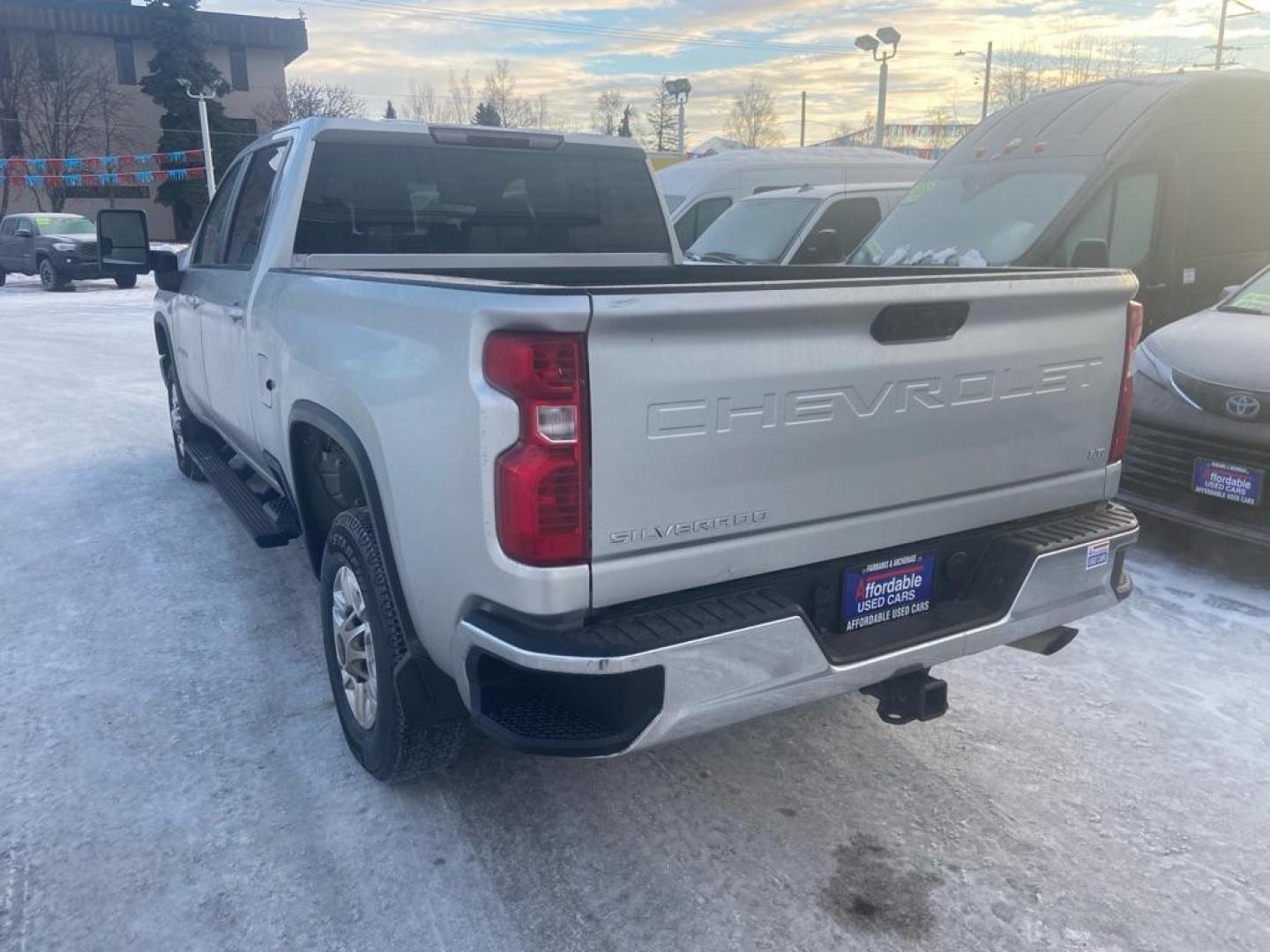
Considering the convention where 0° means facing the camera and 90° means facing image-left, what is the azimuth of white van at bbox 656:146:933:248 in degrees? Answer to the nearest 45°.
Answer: approximately 45°

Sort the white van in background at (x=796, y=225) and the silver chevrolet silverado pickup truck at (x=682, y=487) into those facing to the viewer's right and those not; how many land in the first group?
0

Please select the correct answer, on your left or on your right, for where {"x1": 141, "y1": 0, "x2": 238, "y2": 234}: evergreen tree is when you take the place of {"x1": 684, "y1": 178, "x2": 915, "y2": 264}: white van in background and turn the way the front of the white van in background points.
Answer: on your right

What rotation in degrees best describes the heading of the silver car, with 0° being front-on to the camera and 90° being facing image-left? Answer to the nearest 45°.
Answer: approximately 45°

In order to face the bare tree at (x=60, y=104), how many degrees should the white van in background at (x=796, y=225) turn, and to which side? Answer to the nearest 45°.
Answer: approximately 90° to its right

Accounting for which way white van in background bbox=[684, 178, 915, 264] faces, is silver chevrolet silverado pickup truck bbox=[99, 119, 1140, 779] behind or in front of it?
in front

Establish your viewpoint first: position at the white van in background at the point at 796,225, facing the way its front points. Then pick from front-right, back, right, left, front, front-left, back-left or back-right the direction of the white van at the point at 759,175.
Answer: back-right

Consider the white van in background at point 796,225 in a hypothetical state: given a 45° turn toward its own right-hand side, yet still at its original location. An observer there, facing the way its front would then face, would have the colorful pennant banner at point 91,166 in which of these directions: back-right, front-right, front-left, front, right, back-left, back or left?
front-right

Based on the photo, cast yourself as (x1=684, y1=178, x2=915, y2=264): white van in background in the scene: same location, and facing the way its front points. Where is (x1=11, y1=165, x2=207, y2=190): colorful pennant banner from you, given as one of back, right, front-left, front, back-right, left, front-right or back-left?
right

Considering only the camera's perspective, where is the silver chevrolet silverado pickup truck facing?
facing away from the viewer and to the left of the viewer

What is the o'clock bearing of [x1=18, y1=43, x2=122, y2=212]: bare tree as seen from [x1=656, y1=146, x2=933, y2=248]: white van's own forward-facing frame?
The bare tree is roughly at 3 o'clock from the white van.

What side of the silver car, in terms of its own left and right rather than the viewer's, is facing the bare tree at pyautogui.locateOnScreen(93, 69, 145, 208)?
right

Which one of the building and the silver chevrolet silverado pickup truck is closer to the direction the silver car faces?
the silver chevrolet silverado pickup truck

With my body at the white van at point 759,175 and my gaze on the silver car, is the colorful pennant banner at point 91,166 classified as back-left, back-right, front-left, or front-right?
back-right
